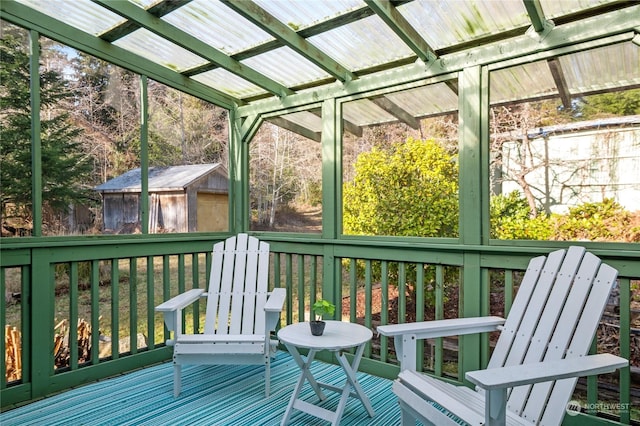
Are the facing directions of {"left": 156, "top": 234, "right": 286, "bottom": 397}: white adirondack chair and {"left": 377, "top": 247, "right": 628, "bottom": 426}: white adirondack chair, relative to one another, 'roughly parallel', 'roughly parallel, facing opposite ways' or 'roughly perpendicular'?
roughly perpendicular

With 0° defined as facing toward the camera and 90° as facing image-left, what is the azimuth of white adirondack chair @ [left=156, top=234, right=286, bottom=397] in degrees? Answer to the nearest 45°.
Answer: approximately 0°

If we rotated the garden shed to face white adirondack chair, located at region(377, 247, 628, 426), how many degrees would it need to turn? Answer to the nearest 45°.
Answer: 0° — it already faces it

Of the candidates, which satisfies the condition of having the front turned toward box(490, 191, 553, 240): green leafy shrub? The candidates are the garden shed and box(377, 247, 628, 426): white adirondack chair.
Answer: the garden shed

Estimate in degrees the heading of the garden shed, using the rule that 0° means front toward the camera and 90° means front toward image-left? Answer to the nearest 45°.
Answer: approximately 315°
